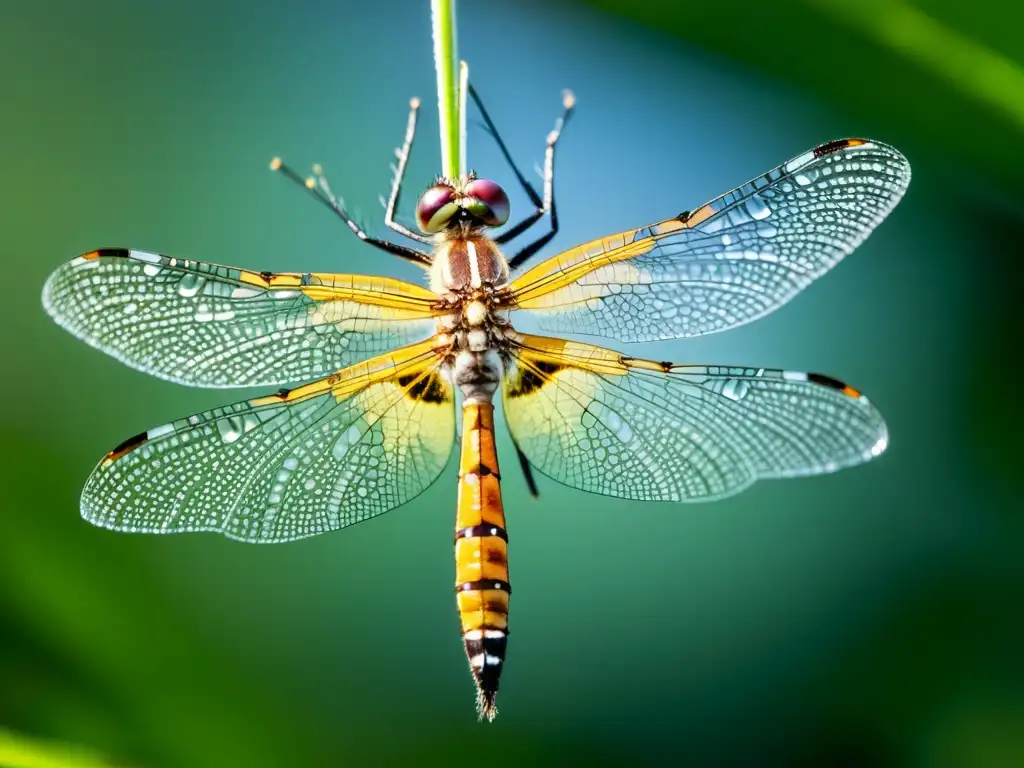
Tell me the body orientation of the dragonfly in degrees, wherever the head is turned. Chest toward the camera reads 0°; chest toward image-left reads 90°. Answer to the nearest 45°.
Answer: approximately 180°
